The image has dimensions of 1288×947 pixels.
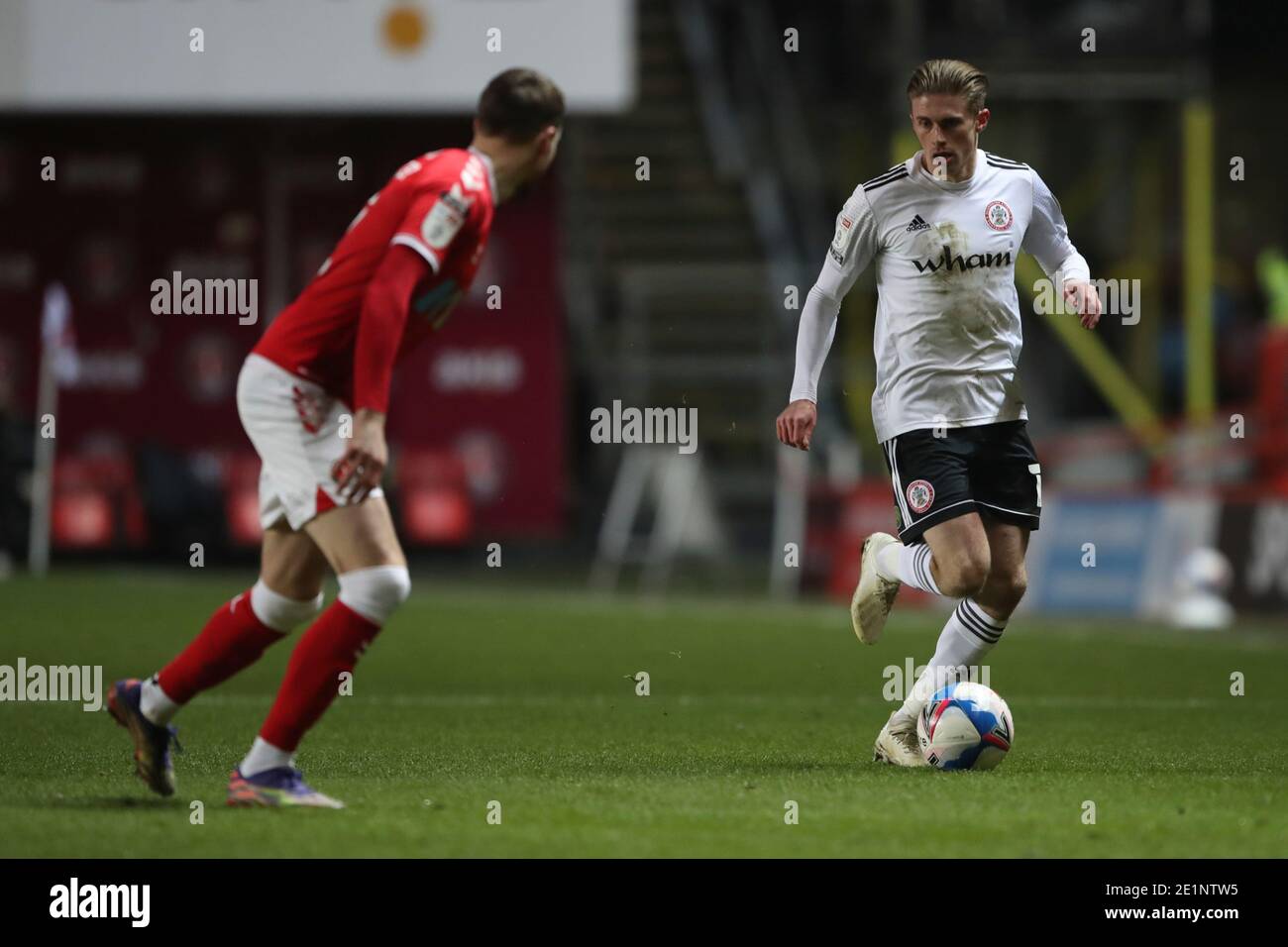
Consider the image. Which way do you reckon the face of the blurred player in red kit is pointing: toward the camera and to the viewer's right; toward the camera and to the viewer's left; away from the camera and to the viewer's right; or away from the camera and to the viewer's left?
away from the camera and to the viewer's right

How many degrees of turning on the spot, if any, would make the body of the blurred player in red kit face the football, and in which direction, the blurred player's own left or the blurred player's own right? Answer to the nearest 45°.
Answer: approximately 45° to the blurred player's own left

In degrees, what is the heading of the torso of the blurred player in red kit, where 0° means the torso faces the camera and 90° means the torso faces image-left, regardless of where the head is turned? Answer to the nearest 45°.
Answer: approximately 270°

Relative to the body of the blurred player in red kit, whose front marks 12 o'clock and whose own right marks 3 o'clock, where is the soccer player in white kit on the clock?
The soccer player in white kit is roughly at 11 o'clock from the blurred player in red kit.
